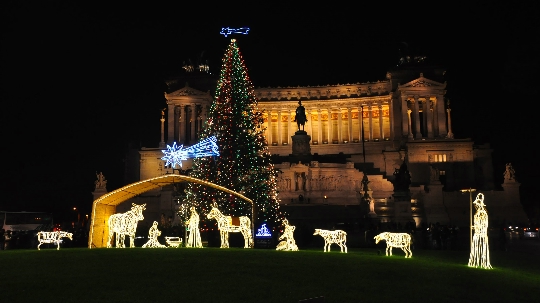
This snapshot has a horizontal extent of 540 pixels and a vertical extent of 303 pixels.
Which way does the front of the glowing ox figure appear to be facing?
to the viewer's right

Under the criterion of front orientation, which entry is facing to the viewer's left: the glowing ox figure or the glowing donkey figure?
the glowing donkey figure

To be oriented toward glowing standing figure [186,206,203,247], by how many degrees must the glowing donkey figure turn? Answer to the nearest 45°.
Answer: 0° — it already faces it

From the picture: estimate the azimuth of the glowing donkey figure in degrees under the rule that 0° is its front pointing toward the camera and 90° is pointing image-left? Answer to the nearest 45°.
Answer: approximately 90°

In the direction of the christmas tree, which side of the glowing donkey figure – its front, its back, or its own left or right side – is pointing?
right

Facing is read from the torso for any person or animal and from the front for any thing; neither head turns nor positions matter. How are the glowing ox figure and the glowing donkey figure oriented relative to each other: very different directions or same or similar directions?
very different directions
